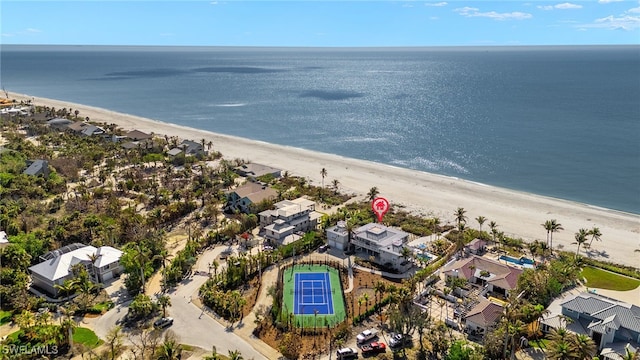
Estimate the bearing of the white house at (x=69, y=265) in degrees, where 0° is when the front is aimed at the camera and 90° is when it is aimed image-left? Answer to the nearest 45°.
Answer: approximately 315°

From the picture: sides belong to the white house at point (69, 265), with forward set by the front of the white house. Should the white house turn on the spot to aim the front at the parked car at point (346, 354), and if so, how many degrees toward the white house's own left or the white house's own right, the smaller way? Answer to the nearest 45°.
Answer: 0° — it already faces it

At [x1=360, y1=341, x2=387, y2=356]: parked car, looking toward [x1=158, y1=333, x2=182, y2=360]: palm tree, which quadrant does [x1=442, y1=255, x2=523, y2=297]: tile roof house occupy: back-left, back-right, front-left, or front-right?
back-right

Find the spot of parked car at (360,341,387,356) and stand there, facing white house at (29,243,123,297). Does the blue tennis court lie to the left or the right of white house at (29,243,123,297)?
right
